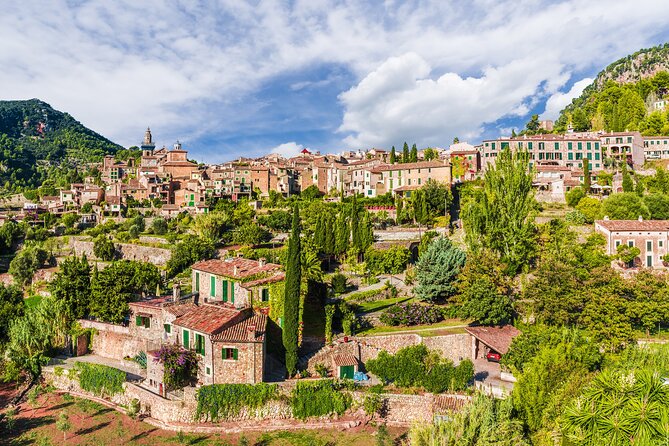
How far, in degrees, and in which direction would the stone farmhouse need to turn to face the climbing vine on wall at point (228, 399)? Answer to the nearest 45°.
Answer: approximately 45° to its left

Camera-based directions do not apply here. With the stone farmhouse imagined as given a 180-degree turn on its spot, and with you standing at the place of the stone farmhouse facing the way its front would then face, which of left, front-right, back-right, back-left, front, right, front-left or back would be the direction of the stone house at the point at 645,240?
front-right

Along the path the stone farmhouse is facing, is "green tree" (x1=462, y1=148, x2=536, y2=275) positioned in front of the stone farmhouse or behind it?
behind

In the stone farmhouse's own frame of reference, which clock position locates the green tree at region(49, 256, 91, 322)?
The green tree is roughly at 3 o'clock from the stone farmhouse.

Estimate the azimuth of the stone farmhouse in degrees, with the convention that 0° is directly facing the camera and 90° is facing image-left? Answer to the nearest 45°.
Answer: approximately 45°

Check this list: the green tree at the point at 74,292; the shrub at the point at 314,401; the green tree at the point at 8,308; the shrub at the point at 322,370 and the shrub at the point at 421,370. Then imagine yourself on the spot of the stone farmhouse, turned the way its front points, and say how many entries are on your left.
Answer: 3

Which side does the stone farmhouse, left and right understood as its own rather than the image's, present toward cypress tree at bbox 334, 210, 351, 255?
back

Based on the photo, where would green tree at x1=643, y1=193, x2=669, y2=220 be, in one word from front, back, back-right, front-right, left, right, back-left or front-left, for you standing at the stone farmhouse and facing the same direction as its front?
back-left

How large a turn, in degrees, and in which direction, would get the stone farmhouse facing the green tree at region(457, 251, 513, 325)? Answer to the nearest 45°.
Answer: approximately 135° to its left

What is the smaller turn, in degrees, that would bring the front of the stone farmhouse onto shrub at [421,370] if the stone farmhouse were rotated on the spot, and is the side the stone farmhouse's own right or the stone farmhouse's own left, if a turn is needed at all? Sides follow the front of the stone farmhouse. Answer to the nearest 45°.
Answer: approximately 90° to the stone farmhouse's own left

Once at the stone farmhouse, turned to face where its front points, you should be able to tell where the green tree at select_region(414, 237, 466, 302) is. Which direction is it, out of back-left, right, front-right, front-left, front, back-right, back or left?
back-left

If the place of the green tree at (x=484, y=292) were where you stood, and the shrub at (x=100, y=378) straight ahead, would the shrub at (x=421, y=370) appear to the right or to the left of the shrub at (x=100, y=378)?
left

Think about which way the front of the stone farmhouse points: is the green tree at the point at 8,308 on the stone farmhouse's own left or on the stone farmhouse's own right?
on the stone farmhouse's own right

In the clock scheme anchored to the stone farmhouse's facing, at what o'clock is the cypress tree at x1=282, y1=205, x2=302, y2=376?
The cypress tree is roughly at 9 o'clock from the stone farmhouse.

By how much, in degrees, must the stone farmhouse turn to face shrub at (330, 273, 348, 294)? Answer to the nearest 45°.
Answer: approximately 180°

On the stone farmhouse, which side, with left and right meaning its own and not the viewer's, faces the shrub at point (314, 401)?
left

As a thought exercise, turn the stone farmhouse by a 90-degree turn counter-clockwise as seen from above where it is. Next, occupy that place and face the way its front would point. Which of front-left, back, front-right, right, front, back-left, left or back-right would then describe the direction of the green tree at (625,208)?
front-left
